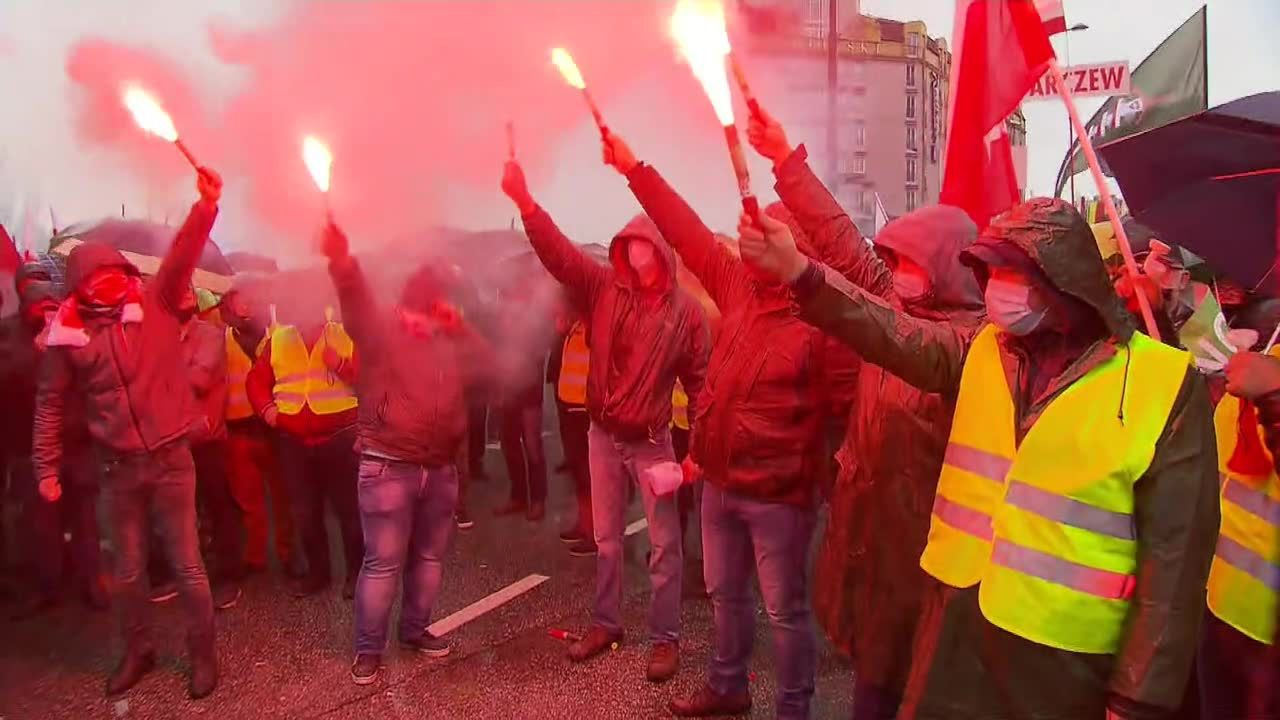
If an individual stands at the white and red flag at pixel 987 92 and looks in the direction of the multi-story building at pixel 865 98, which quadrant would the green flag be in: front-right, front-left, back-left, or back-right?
front-right

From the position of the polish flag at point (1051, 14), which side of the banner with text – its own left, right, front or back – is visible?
front

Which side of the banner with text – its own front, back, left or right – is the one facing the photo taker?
front

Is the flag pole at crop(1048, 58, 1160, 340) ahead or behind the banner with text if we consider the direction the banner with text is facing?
ahead

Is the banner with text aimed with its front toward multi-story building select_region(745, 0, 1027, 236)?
no

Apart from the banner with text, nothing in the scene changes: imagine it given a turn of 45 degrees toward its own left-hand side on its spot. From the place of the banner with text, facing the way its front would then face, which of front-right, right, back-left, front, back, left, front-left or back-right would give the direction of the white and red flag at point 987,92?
front-right

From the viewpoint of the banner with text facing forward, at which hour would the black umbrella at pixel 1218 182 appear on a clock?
The black umbrella is roughly at 12 o'clock from the banner with text.
